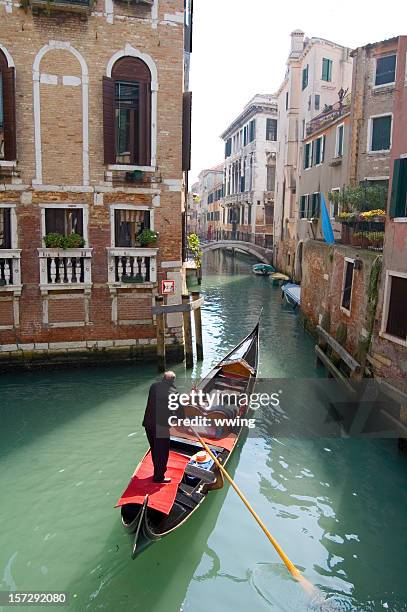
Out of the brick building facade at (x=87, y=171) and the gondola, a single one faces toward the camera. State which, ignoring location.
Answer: the brick building facade

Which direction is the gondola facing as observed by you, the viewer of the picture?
facing away from the viewer and to the right of the viewer

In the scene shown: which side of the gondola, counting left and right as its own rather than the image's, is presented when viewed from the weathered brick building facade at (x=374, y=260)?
front

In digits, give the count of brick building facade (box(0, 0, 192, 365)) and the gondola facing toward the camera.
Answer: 1

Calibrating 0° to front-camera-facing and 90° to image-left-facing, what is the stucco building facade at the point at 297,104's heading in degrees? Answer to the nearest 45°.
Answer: approximately 45°

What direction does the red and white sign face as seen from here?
toward the camera

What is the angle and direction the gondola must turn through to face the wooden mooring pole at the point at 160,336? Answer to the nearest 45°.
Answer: approximately 45° to its left

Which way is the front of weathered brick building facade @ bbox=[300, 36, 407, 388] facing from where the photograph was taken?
facing the viewer and to the left of the viewer

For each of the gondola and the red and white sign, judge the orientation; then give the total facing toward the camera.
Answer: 1

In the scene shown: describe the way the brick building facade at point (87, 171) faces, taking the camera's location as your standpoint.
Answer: facing the viewer

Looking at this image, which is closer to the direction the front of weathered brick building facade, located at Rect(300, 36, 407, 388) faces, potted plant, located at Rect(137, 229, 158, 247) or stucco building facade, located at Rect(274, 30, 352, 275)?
the potted plant

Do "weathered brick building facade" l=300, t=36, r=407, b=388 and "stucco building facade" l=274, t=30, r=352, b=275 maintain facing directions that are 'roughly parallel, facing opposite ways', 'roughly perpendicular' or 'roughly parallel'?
roughly parallel
